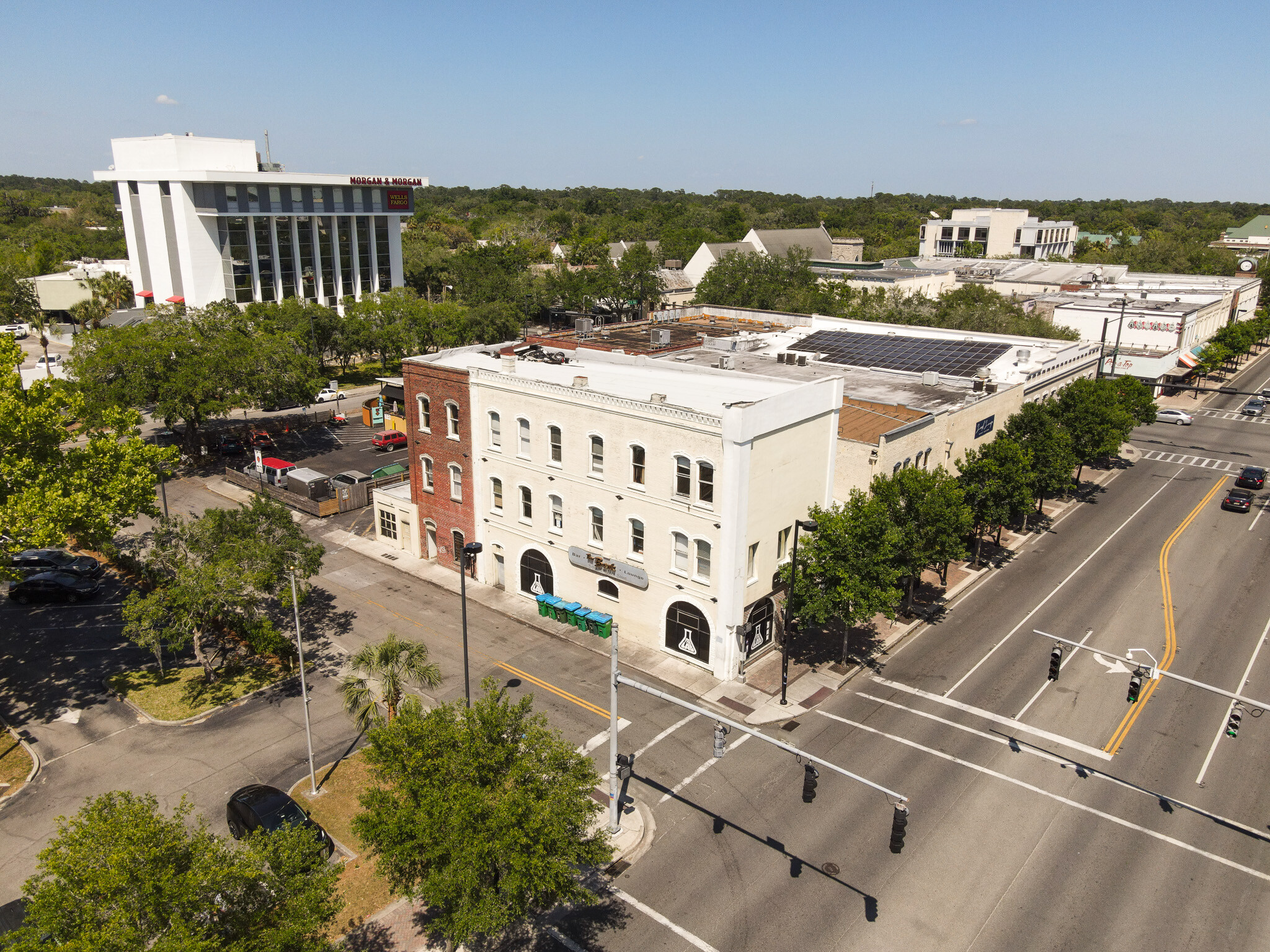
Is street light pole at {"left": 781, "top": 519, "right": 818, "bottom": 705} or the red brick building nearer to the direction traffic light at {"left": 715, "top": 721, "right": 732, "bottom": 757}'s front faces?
the street light pole

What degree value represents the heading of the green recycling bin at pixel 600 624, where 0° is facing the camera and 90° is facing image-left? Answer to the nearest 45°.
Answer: approximately 45°

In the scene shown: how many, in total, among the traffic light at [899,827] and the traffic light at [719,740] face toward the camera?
0

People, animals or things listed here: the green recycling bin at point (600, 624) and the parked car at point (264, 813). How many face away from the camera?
0

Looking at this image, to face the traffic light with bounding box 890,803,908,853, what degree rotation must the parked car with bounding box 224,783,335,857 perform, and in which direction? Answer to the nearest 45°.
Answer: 0° — it already faces it

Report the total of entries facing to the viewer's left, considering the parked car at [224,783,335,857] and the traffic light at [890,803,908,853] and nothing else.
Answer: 0

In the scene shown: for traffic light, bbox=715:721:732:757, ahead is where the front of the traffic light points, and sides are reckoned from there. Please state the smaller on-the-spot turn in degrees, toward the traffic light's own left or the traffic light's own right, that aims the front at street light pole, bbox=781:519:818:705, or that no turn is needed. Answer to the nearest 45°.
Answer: approximately 45° to the traffic light's own left

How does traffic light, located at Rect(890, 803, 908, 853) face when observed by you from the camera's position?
facing away from the viewer and to the right of the viewer

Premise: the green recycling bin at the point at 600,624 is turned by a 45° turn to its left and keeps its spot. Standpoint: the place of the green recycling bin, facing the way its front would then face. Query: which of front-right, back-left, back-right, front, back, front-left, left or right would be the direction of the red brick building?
back-right

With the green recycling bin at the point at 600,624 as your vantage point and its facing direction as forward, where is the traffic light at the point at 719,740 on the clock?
The traffic light is roughly at 10 o'clock from the green recycling bin.

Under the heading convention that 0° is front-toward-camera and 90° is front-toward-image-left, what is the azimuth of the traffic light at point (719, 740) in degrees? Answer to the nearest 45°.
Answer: approximately 225°

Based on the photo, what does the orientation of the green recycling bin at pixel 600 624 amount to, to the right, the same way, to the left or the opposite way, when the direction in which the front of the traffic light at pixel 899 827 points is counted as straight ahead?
the opposite way

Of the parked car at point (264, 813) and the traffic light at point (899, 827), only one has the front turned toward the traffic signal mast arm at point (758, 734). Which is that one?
the parked car

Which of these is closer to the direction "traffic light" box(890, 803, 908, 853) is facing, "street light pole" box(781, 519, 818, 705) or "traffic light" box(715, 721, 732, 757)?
the street light pole
